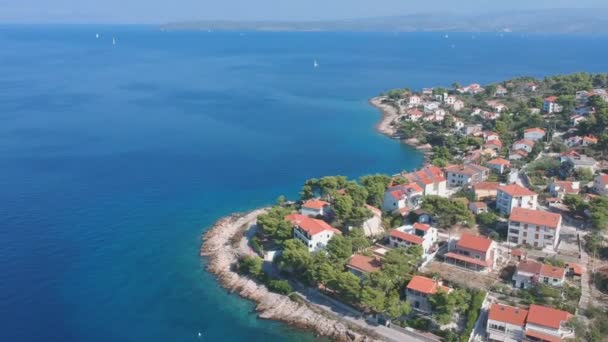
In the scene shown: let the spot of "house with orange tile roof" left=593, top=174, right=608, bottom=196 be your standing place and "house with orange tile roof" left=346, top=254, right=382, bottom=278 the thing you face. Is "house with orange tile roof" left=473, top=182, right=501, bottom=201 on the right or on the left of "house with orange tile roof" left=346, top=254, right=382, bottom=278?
right

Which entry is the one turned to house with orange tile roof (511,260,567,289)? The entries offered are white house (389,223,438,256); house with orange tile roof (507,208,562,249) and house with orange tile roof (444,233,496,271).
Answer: house with orange tile roof (507,208,562,249)

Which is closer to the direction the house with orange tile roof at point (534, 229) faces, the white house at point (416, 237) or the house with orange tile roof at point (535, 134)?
the white house

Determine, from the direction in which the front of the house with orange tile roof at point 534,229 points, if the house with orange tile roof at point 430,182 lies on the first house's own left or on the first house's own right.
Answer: on the first house's own right

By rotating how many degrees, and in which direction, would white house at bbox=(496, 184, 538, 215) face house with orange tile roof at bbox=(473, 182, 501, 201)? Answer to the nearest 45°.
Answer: approximately 90° to its right

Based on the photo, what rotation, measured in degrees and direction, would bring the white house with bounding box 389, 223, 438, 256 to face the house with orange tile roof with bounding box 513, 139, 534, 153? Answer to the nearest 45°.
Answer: approximately 180°

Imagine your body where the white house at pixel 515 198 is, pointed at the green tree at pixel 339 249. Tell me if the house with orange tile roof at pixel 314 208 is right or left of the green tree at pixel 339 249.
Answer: right

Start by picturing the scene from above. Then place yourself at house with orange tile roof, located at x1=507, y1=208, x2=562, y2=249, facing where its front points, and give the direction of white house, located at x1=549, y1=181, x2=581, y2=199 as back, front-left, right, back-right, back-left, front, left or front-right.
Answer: back
